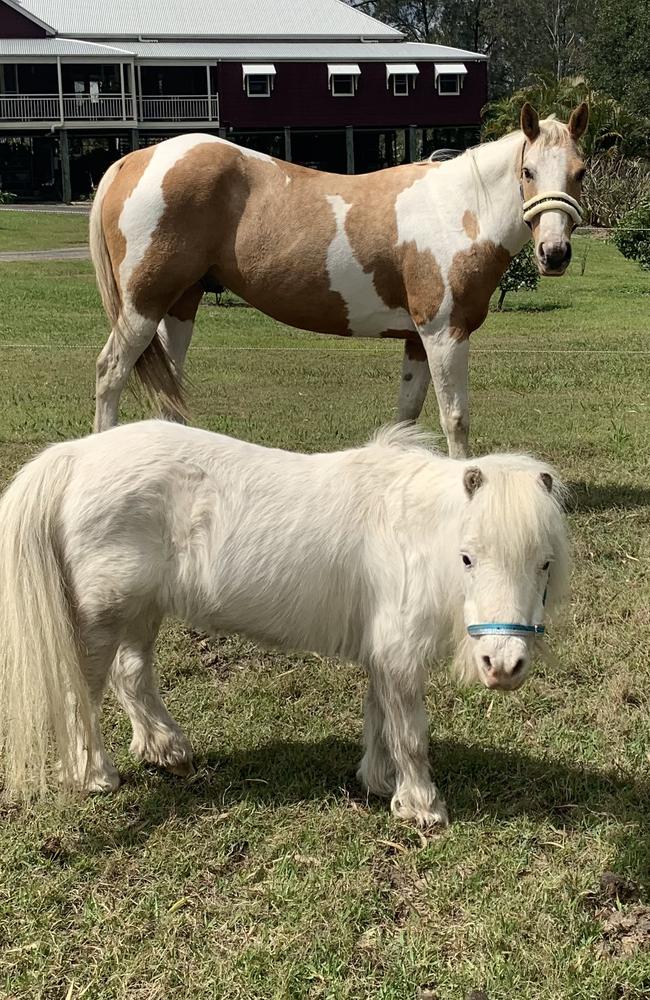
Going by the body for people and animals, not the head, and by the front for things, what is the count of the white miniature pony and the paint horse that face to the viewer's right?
2

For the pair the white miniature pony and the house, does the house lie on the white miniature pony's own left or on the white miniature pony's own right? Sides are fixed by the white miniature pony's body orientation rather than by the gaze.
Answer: on the white miniature pony's own left

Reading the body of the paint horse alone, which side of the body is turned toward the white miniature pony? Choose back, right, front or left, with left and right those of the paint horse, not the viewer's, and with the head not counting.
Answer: right

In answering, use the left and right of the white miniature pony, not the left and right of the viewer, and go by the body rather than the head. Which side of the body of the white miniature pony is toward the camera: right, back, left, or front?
right

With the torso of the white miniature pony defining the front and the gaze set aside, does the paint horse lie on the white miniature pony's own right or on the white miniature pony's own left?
on the white miniature pony's own left

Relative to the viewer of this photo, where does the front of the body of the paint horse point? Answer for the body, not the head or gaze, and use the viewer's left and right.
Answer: facing to the right of the viewer

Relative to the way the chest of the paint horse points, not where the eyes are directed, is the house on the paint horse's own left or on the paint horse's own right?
on the paint horse's own left
